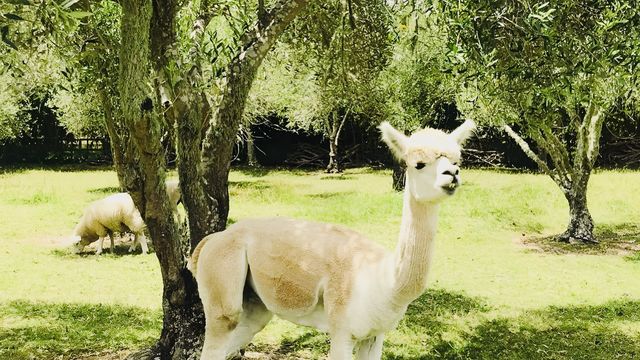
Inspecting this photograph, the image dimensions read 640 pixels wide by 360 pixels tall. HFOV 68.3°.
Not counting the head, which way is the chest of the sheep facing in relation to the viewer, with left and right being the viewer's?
facing to the left of the viewer

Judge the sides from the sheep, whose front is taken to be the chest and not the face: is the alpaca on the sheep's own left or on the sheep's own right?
on the sheep's own left

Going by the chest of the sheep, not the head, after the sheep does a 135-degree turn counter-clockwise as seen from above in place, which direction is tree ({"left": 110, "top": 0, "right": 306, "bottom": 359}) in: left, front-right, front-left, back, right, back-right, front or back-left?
front-right
